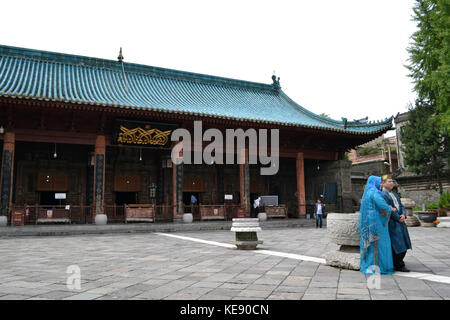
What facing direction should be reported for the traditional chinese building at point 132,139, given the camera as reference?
facing the viewer and to the right of the viewer

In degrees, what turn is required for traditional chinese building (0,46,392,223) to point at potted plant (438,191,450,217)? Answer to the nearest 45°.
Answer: approximately 45° to its left

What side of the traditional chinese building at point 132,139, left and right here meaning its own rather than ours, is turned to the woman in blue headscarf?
front

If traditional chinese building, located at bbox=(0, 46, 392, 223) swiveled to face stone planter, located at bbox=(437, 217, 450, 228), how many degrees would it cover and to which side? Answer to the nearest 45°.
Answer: approximately 45° to its left

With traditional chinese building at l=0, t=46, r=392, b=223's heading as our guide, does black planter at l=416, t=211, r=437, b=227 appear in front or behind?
in front

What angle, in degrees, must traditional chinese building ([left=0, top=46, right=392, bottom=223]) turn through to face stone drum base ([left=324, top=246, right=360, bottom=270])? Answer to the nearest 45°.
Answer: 0° — it already faces it

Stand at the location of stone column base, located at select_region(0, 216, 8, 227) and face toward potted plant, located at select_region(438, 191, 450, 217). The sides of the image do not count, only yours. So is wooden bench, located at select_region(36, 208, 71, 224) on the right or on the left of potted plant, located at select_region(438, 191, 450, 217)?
left
